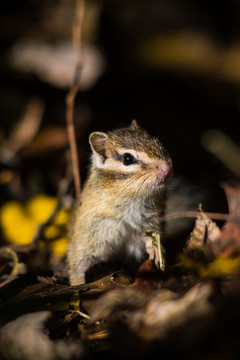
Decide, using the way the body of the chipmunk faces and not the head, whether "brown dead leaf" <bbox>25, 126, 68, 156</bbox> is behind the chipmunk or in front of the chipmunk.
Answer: behind

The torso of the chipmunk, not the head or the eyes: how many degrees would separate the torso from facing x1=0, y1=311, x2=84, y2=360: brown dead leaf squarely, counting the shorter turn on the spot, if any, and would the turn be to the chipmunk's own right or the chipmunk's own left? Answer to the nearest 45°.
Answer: approximately 45° to the chipmunk's own right

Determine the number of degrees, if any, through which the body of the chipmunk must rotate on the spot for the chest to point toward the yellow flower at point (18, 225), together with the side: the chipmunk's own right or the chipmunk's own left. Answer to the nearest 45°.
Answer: approximately 180°

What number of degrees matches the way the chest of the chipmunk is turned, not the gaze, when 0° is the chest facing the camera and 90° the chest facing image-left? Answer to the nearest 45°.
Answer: approximately 315°

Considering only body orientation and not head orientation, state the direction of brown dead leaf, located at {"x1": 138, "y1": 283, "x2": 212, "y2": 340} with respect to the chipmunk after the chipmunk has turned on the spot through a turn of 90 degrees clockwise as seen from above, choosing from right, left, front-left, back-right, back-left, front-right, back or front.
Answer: front-left

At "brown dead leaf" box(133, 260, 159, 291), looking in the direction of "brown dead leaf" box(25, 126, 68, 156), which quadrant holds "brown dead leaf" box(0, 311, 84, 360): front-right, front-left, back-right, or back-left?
back-left

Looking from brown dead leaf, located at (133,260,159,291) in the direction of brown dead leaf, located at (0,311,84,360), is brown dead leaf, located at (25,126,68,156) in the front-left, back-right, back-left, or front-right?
back-right

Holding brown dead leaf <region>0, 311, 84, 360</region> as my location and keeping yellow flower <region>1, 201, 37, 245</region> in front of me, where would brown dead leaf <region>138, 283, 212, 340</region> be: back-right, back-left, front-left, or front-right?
back-right
